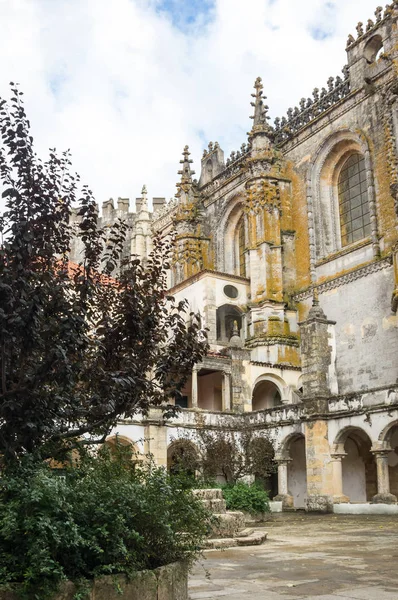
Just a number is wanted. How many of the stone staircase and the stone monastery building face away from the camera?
0

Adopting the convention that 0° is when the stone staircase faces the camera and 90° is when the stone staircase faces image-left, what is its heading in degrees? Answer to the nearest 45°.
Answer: approximately 315°

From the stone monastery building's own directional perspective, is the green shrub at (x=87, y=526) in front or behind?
in front

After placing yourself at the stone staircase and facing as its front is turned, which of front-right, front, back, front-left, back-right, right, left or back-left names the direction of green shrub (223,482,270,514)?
back-left

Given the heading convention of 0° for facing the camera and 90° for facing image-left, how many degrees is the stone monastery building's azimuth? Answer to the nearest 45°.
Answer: approximately 45°

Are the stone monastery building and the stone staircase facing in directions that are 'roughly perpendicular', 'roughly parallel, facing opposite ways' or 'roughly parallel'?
roughly perpendicular

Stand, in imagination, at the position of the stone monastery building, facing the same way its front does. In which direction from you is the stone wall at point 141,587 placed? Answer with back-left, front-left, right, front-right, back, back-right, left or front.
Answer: front-left

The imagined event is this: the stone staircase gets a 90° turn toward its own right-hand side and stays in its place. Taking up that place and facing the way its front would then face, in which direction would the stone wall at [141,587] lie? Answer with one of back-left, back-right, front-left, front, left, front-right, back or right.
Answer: front-left
